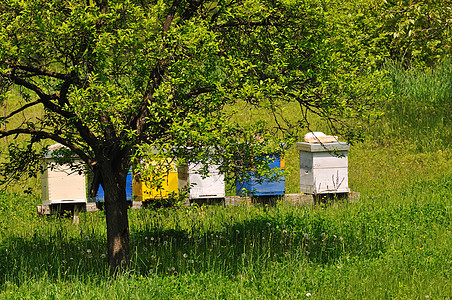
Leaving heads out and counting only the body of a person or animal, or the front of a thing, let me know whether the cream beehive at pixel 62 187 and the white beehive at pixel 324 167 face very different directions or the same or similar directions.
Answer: same or similar directions

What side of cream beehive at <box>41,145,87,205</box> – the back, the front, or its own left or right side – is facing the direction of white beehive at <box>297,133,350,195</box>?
left

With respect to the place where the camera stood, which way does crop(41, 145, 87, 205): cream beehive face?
facing the viewer

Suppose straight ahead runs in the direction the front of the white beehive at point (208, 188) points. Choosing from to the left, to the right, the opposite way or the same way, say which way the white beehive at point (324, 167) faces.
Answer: the same way

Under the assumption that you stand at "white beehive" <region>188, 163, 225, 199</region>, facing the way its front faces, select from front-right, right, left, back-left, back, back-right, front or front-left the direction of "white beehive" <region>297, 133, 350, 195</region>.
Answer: left

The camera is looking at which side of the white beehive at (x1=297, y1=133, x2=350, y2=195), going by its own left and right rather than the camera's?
front

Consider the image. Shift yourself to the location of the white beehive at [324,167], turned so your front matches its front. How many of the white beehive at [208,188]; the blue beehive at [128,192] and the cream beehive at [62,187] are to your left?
0

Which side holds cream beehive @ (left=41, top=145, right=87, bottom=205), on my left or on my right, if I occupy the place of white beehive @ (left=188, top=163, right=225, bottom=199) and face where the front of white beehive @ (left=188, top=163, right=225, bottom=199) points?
on my right

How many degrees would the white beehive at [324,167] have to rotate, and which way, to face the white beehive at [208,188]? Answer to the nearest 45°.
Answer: approximately 90° to its right

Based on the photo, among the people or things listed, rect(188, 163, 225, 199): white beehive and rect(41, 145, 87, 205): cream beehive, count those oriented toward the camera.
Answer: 2

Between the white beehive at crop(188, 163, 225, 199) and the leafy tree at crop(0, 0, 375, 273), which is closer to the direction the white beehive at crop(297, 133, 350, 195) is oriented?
the leafy tree

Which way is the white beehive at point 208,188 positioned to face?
toward the camera

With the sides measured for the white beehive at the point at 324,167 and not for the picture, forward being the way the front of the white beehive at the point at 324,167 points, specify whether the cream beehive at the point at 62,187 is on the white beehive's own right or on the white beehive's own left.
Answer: on the white beehive's own right

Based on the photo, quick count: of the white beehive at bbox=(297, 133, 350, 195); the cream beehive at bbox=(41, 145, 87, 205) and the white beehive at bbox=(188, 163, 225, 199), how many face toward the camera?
3

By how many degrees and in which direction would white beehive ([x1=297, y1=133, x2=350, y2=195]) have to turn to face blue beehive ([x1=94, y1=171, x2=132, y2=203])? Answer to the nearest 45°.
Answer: approximately 90° to its right

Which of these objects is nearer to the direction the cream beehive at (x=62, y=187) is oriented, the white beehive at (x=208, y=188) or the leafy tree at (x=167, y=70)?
the leafy tree
